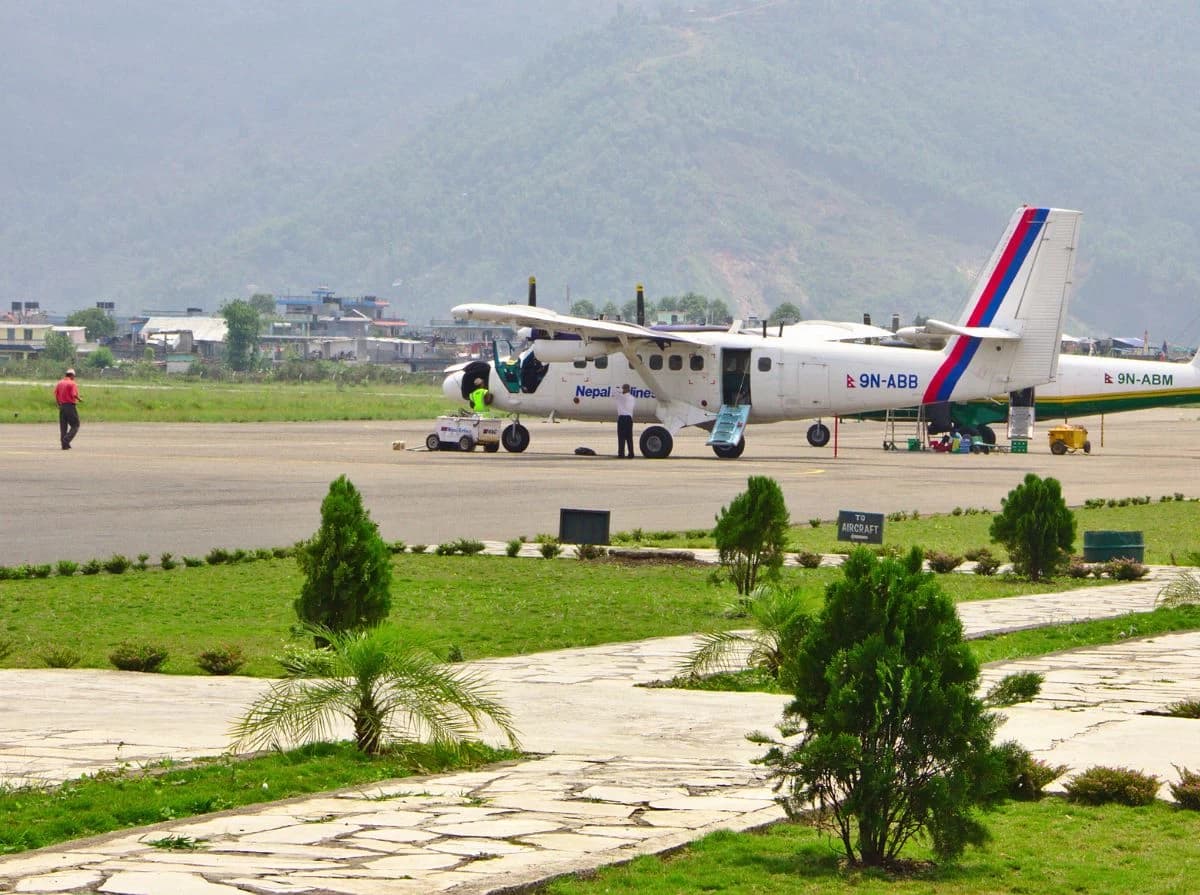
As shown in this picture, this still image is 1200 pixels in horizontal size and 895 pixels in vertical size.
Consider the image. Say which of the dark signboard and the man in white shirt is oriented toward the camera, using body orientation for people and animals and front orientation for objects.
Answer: the dark signboard

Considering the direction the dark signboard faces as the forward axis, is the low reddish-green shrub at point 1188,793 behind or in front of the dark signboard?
in front

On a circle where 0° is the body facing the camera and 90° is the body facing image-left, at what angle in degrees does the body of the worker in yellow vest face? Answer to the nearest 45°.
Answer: approximately 180°

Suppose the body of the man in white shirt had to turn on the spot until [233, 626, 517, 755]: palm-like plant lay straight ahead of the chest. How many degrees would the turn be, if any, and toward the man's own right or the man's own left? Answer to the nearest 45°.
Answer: approximately 180°

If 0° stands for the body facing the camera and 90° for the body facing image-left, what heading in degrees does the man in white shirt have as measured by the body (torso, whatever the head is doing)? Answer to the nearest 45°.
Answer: approximately 180°

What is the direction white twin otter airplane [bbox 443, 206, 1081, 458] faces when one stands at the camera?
facing away from the viewer and to the left of the viewer

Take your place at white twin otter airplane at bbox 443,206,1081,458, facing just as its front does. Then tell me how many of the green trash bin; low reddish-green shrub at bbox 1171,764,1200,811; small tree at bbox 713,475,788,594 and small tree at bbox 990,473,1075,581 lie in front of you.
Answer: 0

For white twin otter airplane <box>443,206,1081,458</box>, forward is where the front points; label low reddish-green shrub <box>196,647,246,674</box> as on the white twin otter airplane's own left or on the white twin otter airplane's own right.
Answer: on the white twin otter airplane's own left

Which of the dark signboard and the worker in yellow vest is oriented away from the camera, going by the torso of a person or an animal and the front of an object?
the worker in yellow vest

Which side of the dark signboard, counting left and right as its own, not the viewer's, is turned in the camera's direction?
front

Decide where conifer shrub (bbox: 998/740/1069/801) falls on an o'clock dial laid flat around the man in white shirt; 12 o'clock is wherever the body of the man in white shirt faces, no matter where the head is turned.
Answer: The conifer shrub is roughly at 6 o'clock from the man in white shirt.

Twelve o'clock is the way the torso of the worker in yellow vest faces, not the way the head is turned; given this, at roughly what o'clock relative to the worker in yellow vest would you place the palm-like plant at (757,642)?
The palm-like plant is roughly at 6 o'clock from the worker in yellow vest.

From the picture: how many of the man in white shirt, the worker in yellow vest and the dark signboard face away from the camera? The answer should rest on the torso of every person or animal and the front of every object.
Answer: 2

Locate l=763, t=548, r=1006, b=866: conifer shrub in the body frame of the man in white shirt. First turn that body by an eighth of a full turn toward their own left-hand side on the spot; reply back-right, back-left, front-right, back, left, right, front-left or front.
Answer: back-left

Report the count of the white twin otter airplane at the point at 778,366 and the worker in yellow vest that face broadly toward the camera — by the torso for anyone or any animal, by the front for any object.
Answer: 0

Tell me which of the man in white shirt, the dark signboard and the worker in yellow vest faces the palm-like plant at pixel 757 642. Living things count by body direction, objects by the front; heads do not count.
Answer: the dark signboard

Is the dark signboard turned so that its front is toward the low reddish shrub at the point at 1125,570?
no
